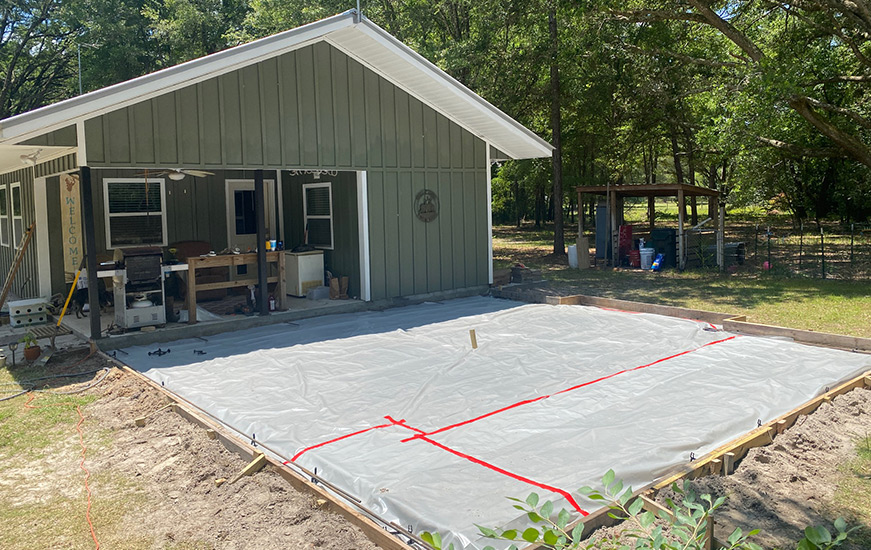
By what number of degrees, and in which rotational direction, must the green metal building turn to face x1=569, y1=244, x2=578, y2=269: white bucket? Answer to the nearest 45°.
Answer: approximately 135° to its left

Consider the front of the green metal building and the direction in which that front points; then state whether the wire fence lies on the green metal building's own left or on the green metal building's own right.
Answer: on the green metal building's own left

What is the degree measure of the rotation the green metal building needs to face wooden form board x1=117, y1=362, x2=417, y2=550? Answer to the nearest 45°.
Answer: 0° — it already faces it

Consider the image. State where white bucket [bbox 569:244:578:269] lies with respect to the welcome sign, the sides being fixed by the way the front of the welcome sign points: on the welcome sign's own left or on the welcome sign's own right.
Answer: on the welcome sign's own left

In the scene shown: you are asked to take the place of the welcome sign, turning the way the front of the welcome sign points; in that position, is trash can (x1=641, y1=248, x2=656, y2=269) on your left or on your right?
on your left

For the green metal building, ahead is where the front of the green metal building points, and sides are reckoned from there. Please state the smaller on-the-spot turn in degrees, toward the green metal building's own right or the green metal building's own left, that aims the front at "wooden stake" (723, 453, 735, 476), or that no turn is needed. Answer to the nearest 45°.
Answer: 0° — it already faces it

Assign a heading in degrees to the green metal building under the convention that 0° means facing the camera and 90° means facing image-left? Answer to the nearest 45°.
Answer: approximately 0°
